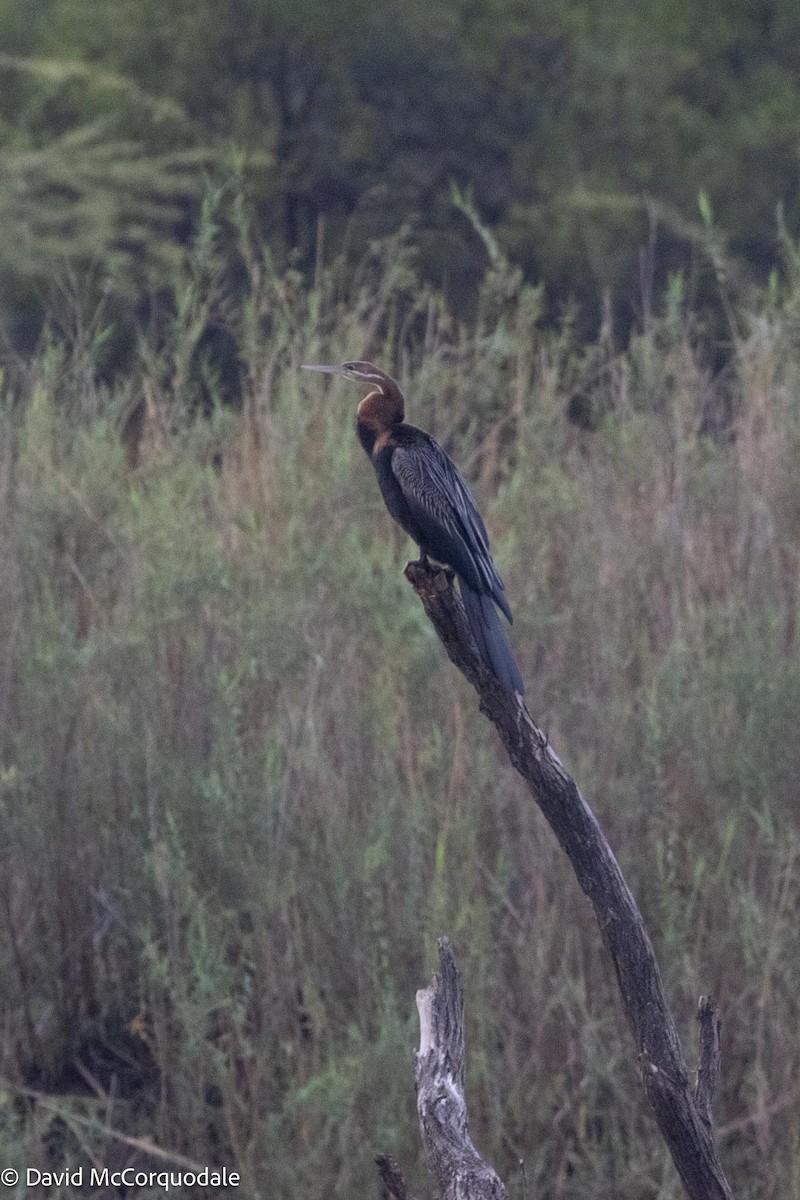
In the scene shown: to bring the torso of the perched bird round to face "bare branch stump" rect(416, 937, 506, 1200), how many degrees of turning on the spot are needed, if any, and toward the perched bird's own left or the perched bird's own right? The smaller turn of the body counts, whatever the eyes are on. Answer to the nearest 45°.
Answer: approximately 90° to the perched bird's own left

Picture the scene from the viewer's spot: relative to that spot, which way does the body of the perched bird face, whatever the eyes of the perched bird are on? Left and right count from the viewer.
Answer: facing to the left of the viewer
